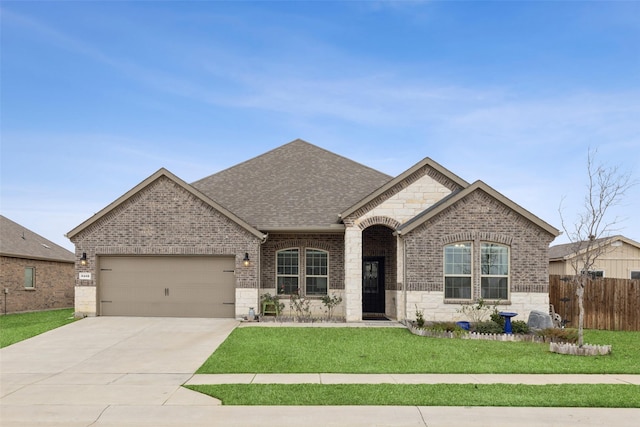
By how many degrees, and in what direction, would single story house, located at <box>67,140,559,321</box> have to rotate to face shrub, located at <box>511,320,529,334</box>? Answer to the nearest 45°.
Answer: approximately 45° to its left

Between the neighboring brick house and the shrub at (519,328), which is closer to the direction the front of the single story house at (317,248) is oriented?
the shrub

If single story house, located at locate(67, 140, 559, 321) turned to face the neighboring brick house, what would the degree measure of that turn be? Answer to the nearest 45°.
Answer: approximately 135° to its right

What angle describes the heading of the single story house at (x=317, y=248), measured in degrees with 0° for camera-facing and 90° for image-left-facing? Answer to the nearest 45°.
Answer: approximately 0°

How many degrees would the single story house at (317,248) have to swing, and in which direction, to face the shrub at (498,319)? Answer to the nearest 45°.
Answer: approximately 45° to its left

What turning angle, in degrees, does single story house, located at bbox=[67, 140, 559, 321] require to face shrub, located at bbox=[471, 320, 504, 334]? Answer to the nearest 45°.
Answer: approximately 45° to its left

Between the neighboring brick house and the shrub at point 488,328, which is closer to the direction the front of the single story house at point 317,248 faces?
the shrub

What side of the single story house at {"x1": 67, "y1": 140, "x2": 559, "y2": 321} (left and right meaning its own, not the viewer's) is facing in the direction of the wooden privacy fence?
left
